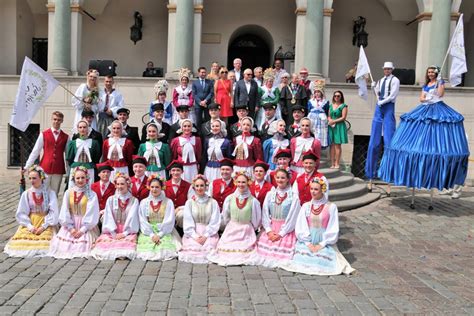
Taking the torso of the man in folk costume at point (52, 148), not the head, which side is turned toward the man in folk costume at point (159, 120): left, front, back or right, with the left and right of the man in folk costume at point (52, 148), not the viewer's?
left

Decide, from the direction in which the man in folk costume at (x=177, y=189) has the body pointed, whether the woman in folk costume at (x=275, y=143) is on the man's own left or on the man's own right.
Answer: on the man's own left

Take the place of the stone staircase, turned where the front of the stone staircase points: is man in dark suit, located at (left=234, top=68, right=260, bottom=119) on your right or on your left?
on your right

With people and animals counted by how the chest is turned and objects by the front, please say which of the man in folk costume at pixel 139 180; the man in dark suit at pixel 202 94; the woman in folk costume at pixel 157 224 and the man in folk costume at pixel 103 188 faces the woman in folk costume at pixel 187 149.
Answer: the man in dark suit

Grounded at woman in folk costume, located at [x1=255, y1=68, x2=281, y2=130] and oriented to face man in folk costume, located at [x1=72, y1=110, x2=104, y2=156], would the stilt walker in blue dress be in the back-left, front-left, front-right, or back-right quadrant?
back-left

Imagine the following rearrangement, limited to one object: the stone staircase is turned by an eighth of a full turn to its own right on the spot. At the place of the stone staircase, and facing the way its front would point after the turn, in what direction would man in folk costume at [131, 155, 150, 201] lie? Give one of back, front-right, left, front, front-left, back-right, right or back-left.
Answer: front-right

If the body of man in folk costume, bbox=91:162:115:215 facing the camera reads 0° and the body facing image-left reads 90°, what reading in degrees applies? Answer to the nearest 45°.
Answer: approximately 0°

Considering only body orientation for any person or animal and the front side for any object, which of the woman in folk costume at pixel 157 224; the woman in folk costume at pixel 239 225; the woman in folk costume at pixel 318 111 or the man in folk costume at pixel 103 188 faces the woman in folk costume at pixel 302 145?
the woman in folk costume at pixel 318 111

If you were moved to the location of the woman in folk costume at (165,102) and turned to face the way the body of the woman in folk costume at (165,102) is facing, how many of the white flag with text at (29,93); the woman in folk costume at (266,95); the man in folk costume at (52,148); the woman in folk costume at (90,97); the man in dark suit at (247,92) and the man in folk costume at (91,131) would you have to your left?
2

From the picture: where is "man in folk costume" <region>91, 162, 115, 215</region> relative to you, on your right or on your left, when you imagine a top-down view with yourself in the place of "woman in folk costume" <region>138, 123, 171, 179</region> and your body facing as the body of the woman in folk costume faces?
on your right
